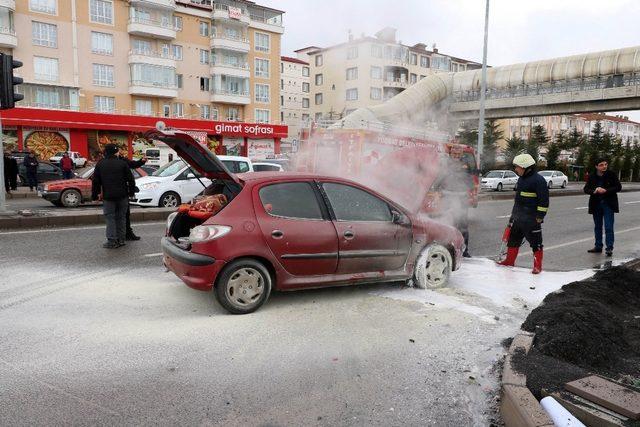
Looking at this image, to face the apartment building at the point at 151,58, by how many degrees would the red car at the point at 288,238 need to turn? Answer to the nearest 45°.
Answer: approximately 45° to its left

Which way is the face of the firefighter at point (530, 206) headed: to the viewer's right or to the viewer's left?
to the viewer's left

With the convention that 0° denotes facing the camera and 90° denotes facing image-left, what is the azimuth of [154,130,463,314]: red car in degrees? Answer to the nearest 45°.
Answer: approximately 225°

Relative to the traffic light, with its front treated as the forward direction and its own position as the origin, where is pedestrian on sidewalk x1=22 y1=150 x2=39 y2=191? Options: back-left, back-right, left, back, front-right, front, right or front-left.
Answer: left

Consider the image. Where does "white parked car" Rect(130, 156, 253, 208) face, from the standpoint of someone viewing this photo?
facing the viewer and to the left of the viewer

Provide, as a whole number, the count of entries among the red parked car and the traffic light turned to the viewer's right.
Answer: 1

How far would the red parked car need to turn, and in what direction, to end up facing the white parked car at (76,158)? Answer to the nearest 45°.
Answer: approximately 135° to its right
